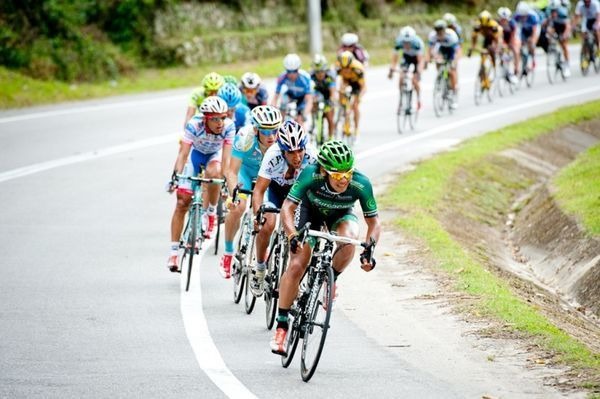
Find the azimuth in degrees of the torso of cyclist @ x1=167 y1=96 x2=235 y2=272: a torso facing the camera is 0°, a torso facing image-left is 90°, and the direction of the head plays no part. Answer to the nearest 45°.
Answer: approximately 0°

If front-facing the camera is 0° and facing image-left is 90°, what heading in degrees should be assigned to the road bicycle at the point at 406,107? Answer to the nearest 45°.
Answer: approximately 0°

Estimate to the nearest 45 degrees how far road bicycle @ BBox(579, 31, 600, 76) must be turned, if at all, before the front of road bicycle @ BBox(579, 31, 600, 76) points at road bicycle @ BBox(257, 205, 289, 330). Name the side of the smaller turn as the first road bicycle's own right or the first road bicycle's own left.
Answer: approximately 45° to the first road bicycle's own left

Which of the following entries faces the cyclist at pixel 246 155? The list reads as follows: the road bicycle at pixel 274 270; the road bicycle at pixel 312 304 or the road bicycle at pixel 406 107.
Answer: the road bicycle at pixel 406 107

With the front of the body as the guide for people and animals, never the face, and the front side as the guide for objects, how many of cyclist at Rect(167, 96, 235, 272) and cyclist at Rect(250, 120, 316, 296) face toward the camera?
2

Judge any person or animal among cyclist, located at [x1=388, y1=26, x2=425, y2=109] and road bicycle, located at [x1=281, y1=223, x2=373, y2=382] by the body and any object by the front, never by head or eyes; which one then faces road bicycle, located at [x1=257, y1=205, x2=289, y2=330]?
the cyclist

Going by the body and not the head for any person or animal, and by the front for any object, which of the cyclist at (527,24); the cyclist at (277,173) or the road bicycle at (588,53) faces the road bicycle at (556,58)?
the road bicycle at (588,53)
